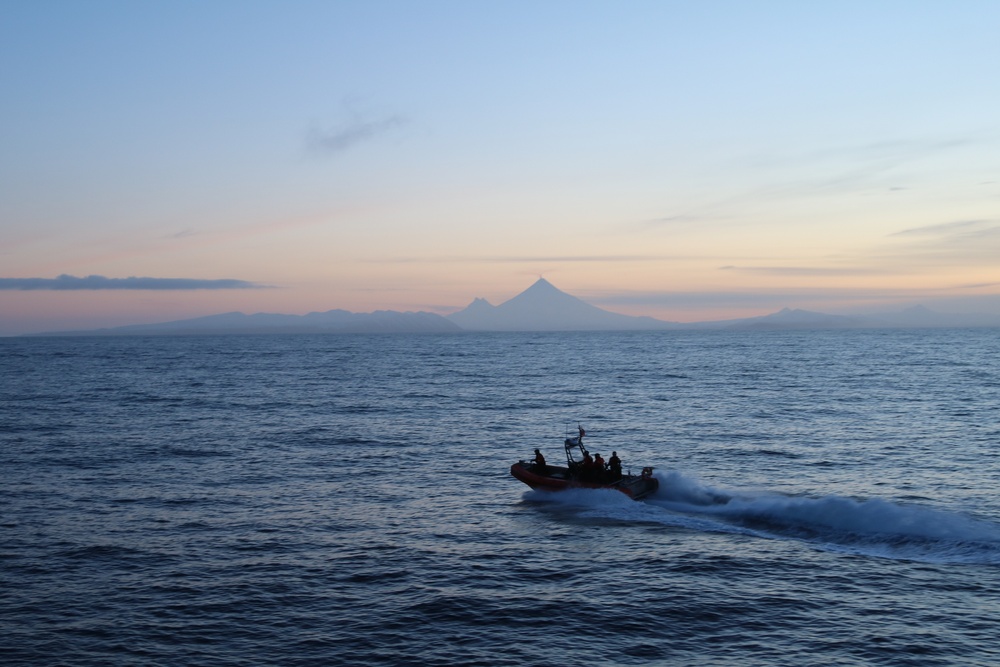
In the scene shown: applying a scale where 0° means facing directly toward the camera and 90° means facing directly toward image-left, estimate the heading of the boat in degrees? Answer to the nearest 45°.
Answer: approximately 135°
